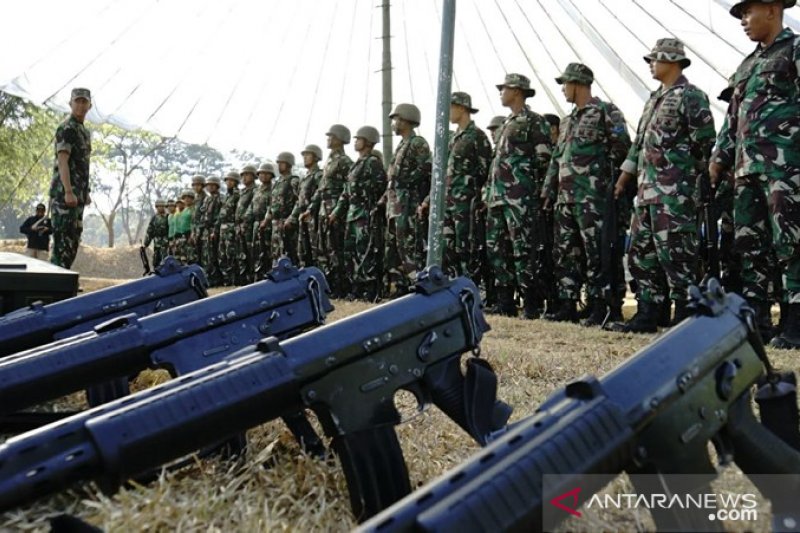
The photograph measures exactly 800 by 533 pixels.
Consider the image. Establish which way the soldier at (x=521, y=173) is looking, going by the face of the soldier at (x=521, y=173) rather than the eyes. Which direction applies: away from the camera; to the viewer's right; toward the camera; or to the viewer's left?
to the viewer's left

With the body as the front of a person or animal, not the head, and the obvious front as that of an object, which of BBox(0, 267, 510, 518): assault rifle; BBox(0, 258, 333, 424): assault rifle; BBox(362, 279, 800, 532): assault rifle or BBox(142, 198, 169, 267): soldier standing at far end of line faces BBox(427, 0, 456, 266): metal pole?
the soldier standing at far end of line

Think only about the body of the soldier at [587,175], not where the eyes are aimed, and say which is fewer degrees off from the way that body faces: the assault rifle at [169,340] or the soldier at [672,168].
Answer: the assault rifle

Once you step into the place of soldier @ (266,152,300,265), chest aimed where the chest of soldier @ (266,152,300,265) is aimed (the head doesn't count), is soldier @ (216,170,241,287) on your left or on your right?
on your right

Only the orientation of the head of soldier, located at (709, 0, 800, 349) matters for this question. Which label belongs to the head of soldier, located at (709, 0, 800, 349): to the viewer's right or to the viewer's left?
to the viewer's left

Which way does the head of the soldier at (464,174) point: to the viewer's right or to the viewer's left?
to the viewer's left

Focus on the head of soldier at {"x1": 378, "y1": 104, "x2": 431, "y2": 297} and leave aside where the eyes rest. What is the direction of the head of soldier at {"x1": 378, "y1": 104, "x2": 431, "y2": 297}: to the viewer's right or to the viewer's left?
to the viewer's left

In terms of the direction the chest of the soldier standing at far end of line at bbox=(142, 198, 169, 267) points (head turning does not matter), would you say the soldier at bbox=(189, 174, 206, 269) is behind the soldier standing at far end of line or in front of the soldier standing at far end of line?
in front

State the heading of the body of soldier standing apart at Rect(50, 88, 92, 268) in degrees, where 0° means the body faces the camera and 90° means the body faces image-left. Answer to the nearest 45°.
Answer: approximately 315°

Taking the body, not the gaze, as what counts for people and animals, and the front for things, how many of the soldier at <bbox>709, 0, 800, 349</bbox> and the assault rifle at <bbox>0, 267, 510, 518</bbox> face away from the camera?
0

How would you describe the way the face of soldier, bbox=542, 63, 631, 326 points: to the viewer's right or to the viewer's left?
to the viewer's left

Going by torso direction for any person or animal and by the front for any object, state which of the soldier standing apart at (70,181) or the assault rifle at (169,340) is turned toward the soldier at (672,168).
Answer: the soldier standing apart
